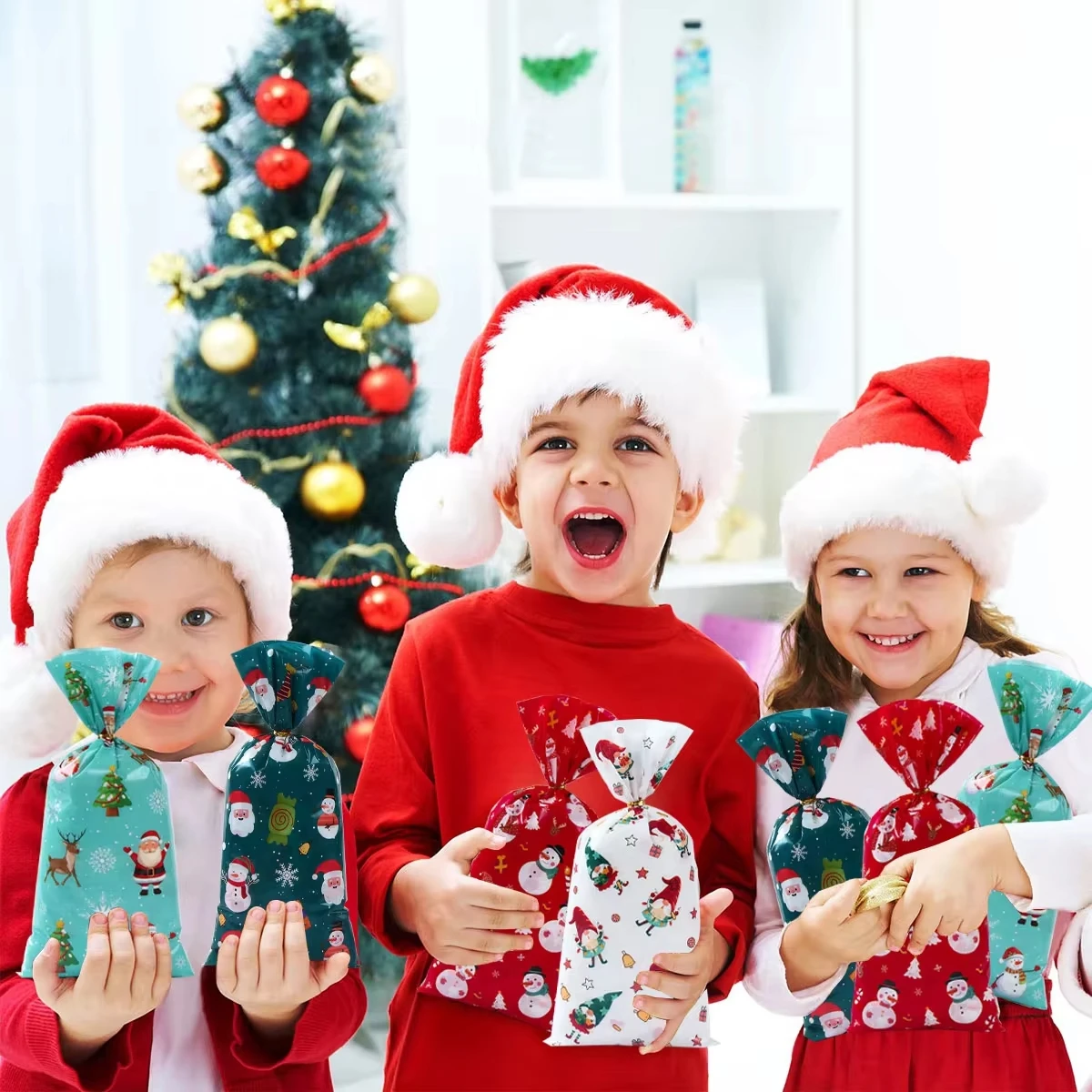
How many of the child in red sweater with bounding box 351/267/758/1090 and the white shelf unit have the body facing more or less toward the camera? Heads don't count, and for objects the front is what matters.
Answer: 2

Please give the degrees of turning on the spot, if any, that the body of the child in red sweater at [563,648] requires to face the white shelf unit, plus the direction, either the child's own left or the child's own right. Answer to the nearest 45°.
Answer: approximately 180°

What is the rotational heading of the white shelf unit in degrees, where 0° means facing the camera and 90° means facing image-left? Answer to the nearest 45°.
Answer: approximately 0°

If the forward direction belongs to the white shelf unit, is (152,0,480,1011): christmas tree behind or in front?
in front

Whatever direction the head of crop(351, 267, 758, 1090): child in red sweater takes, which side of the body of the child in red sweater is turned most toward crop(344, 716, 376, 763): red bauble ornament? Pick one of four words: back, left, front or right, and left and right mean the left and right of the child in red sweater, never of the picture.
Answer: back

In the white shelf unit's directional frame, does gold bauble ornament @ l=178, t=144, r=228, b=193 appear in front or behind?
in front

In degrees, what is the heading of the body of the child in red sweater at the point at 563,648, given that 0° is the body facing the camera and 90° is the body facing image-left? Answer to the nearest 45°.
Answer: approximately 0°
